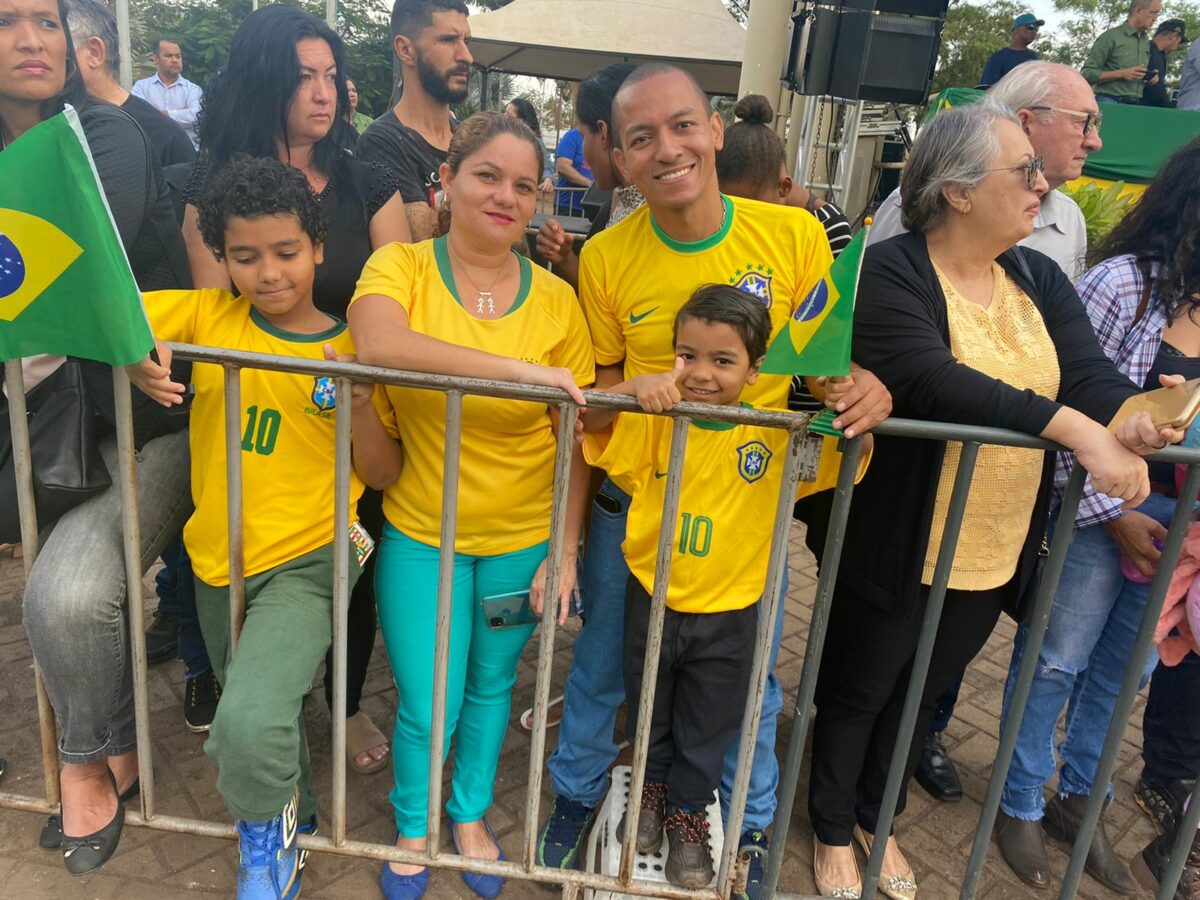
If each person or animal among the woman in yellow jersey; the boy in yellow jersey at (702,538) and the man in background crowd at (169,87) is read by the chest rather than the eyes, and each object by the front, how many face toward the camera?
3

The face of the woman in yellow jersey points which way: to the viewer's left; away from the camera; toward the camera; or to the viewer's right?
toward the camera

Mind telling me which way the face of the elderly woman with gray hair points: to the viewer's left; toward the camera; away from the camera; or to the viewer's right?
to the viewer's right

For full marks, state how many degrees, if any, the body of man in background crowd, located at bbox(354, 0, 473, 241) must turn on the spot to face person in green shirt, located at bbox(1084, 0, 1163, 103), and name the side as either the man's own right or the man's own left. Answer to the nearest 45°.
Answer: approximately 90° to the man's own left

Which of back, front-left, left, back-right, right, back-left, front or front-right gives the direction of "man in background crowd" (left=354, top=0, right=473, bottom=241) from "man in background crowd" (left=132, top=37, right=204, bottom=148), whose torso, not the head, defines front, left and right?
front

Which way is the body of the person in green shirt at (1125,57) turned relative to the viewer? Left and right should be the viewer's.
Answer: facing the viewer and to the right of the viewer

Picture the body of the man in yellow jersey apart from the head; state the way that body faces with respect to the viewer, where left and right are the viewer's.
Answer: facing the viewer

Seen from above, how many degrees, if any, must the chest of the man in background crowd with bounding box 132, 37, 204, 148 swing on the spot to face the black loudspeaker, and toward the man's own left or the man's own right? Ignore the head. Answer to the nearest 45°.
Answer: approximately 45° to the man's own left

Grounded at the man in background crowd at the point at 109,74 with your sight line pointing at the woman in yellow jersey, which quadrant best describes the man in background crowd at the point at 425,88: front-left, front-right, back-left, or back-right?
front-left

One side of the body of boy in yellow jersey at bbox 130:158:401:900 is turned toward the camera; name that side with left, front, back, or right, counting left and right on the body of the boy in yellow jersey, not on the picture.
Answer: front

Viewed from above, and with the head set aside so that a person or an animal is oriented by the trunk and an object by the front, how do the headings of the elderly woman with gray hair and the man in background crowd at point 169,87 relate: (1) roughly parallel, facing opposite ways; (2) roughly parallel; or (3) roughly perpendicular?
roughly parallel

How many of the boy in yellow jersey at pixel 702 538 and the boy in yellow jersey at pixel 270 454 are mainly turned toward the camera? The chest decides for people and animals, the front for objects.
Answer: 2

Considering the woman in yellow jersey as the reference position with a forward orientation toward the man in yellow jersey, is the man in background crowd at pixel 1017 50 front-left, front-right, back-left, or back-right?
front-left

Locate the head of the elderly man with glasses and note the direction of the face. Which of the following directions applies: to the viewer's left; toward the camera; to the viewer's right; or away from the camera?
to the viewer's right

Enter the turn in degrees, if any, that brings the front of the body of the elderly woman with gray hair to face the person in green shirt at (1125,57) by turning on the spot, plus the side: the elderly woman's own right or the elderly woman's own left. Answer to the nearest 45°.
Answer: approximately 135° to the elderly woman's own left
